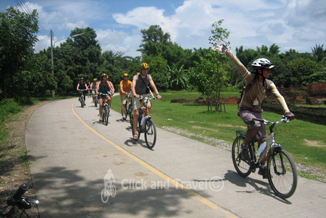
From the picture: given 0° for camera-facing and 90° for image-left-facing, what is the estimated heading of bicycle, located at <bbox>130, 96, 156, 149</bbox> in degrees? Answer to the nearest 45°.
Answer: approximately 315°

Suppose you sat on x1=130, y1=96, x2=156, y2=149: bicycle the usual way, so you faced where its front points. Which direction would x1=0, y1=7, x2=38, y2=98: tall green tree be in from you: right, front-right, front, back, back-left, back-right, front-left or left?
back

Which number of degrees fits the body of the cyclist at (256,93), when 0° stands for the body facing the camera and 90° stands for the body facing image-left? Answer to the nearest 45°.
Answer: approximately 315°

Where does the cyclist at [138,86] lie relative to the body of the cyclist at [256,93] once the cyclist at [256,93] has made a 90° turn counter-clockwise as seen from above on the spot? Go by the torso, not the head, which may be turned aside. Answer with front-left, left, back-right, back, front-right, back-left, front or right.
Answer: left

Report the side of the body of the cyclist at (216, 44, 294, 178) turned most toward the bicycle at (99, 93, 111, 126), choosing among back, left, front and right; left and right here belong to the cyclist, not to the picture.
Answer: back

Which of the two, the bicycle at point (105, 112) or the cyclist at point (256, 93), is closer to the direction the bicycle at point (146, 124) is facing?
the cyclist

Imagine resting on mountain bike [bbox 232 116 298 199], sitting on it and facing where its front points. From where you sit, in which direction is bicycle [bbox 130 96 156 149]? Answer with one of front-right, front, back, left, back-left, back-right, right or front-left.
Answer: back

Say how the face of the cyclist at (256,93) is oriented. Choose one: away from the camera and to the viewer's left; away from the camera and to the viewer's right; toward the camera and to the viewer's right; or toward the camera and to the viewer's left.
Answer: toward the camera and to the viewer's right

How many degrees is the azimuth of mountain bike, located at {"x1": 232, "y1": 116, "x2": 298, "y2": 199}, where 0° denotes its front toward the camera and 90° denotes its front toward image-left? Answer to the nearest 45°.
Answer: approximately 315°

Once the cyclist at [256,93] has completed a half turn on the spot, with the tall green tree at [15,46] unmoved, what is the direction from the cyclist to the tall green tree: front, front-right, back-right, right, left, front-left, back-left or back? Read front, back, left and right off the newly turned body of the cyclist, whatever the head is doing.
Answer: front

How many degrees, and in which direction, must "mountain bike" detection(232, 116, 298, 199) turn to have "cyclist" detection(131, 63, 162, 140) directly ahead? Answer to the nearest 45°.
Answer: approximately 180°
